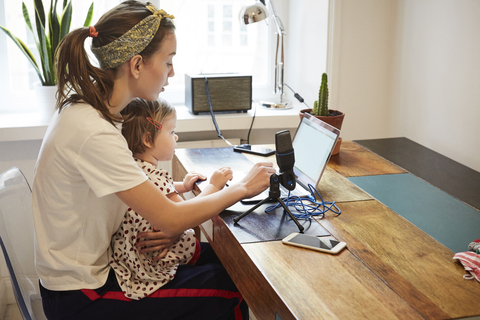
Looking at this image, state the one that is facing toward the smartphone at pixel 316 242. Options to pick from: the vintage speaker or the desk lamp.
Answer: the vintage speaker

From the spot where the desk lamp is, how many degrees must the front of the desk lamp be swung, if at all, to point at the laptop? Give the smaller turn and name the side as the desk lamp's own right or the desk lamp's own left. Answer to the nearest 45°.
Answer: approximately 90° to the desk lamp's own left

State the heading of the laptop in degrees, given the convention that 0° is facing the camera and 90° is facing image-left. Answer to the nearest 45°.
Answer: approximately 45°

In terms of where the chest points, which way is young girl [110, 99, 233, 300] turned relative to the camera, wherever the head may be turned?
to the viewer's right
